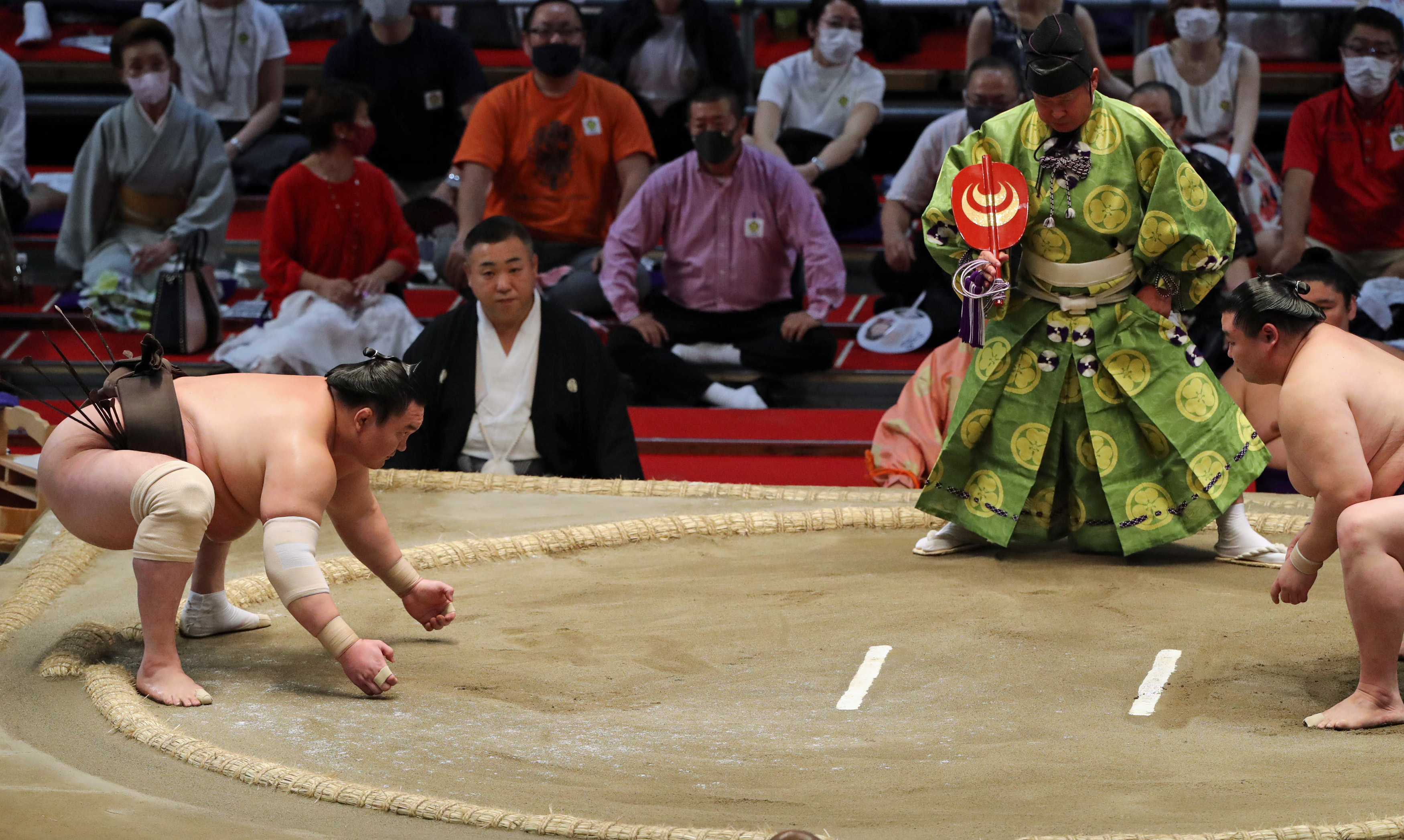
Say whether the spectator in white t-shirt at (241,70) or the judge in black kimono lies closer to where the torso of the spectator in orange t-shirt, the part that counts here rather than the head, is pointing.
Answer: the judge in black kimono

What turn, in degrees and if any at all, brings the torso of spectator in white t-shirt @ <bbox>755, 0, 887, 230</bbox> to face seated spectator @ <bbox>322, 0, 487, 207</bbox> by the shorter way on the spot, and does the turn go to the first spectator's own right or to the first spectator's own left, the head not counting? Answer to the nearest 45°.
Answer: approximately 90° to the first spectator's own right

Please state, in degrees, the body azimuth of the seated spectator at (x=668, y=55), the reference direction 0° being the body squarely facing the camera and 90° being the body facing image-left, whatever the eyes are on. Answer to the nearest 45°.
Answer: approximately 0°

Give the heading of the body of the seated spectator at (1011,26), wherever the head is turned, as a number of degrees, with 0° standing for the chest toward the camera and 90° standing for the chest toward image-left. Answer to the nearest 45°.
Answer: approximately 0°

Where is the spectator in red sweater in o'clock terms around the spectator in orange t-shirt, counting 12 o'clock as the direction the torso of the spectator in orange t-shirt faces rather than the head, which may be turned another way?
The spectator in red sweater is roughly at 2 o'clock from the spectator in orange t-shirt.

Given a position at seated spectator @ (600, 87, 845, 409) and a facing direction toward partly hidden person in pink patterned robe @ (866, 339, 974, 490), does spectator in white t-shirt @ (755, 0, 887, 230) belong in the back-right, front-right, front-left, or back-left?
back-left

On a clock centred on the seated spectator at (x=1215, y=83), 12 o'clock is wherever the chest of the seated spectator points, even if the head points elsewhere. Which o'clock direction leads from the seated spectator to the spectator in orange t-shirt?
The spectator in orange t-shirt is roughly at 2 o'clock from the seated spectator.
